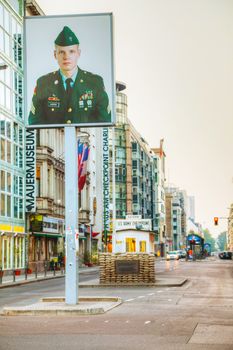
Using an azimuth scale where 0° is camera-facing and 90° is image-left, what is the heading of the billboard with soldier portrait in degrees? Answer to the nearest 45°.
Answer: approximately 0°
